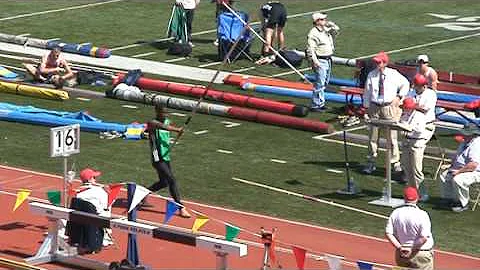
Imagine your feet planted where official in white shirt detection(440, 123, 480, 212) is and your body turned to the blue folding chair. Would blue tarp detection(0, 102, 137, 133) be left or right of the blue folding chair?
left

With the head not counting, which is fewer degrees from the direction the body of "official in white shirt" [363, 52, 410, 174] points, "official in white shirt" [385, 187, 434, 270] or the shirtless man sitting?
the official in white shirt

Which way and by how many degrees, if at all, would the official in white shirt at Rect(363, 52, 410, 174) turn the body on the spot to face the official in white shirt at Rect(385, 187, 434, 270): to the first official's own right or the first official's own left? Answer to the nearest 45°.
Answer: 0° — they already face them

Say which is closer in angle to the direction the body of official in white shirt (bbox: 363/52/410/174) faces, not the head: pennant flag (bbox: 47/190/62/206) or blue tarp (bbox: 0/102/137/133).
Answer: the pennant flag

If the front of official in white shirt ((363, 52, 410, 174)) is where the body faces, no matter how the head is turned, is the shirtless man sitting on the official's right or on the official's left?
on the official's right

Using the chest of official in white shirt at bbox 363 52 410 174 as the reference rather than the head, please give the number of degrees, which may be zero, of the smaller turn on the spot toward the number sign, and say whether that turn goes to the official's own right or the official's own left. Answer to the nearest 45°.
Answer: approximately 45° to the official's own right

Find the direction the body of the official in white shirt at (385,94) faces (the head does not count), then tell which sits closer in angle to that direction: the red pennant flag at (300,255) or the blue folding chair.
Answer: the red pennant flag

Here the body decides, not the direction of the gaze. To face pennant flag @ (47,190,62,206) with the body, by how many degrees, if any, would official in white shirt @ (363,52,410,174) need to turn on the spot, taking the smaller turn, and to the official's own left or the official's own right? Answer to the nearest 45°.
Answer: approximately 45° to the official's own right
